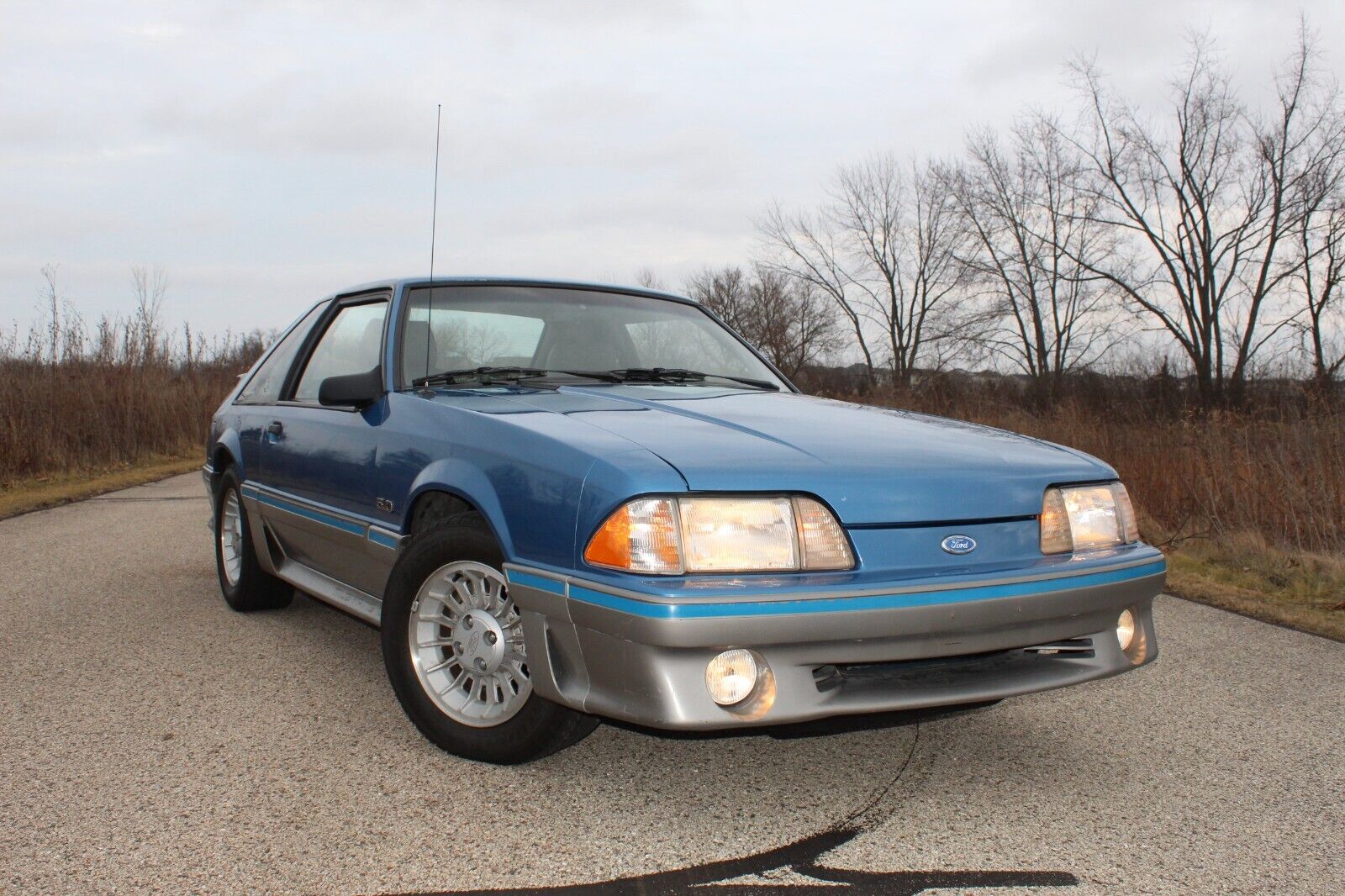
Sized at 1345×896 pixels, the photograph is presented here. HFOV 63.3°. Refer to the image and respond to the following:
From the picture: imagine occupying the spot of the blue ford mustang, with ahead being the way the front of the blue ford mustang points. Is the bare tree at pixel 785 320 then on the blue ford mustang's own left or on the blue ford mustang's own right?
on the blue ford mustang's own left

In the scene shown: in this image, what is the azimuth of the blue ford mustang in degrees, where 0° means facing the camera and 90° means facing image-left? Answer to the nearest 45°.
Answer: approximately 315°
